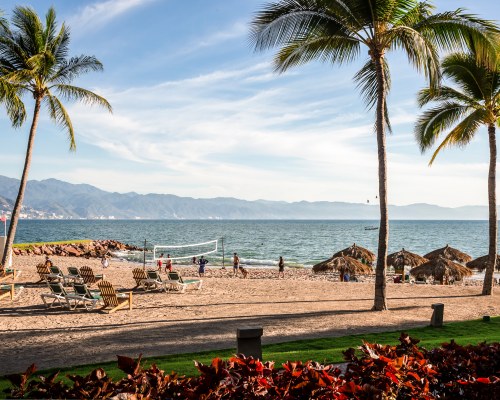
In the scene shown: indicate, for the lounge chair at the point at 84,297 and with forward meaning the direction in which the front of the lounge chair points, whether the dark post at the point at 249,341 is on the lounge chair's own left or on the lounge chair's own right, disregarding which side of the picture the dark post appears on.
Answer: on the lounge chair's own right

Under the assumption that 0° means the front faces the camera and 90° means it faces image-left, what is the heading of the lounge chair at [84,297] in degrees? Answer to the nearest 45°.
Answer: approximately 225°

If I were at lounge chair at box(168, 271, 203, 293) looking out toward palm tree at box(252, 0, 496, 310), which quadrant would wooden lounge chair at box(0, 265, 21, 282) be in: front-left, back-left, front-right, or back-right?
back-right
